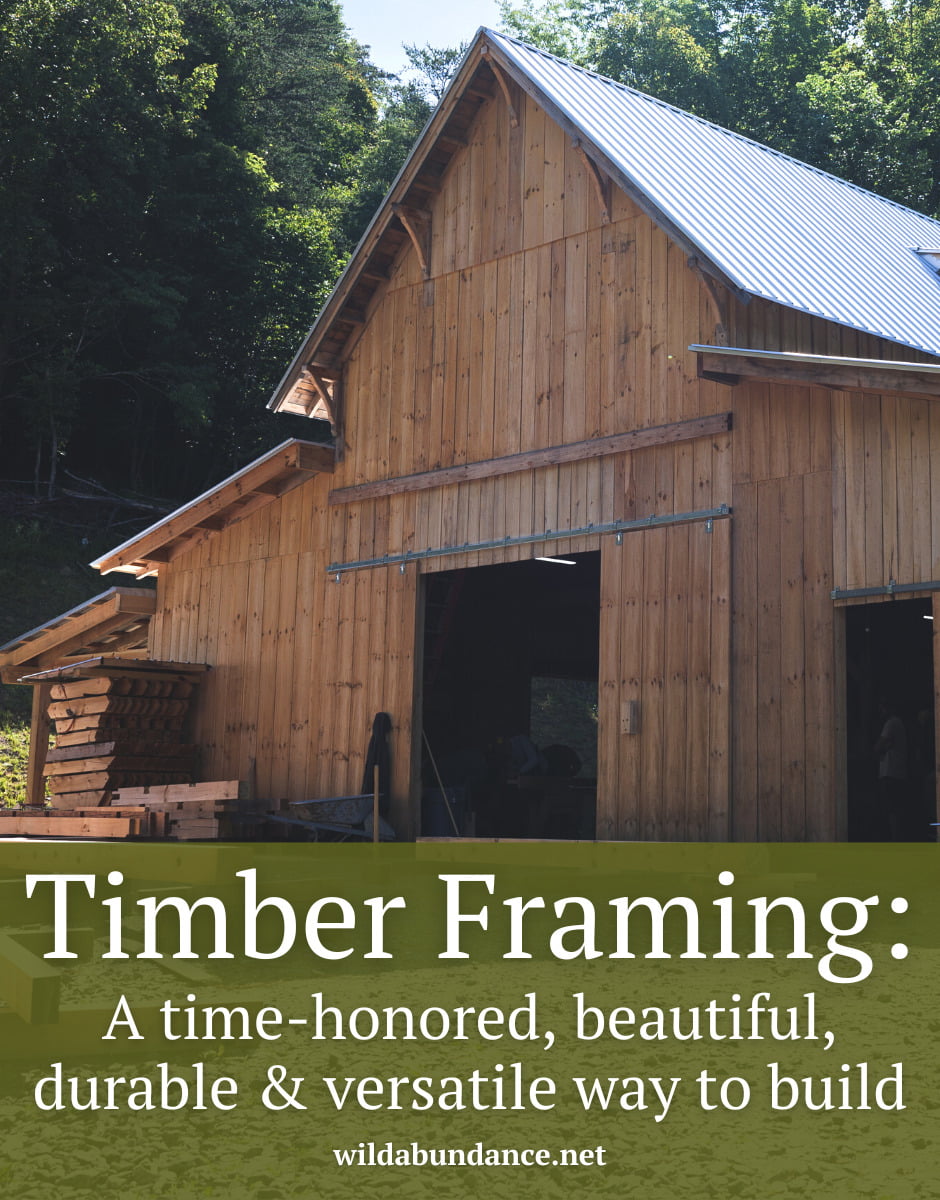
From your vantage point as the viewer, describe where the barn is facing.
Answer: facing the viewer and to the left of the viewer
